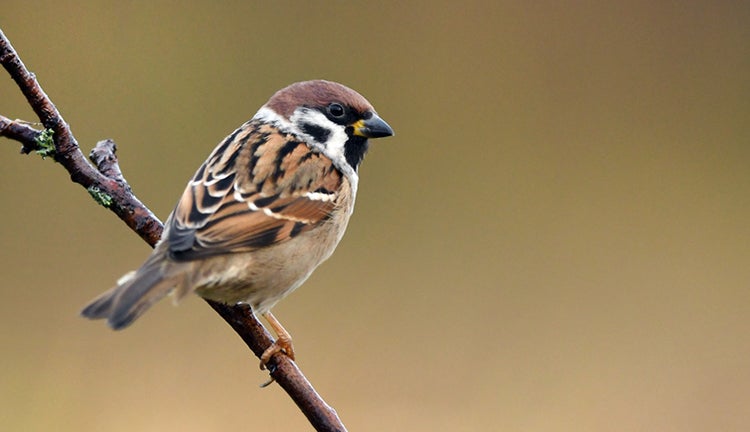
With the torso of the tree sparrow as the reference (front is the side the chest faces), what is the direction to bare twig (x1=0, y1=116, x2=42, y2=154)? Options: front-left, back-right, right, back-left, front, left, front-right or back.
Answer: back-right

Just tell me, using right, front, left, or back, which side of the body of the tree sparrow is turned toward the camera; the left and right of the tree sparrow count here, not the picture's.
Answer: right
